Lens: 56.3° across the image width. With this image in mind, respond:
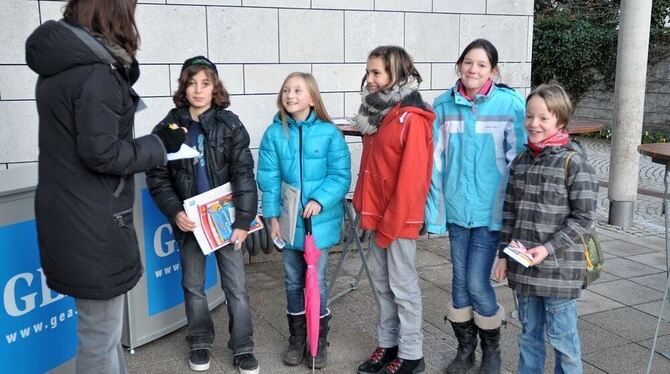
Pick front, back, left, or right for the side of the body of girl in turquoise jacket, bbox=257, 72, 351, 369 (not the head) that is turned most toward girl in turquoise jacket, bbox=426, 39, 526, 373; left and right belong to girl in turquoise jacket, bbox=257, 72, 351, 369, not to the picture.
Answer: left

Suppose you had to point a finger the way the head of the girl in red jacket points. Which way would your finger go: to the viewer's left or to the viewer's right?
to the viewer's left

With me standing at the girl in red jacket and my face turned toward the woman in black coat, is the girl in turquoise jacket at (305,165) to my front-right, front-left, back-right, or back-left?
front-right

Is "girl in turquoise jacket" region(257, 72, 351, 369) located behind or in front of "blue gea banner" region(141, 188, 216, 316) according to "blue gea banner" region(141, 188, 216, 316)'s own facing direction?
in front

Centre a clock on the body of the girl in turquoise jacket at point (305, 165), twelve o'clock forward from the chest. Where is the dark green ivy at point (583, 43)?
The dark green ivy is roughly at 7 o'clock from the girl in turquoise jacket.

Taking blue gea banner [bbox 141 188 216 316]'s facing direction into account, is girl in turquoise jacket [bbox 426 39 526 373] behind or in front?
in front

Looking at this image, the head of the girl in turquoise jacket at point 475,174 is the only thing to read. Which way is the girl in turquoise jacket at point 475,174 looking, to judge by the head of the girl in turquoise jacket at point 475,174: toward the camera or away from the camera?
toward the camera

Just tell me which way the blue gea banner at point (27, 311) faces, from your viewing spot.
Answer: facing the viewer and to the right of the viewer

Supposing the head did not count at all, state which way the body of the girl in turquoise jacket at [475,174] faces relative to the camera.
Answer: toward the camera

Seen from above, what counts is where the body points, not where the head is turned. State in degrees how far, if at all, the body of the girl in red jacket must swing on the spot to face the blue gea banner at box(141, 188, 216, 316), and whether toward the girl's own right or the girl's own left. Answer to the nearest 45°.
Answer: approximately 45° to the girl's own right

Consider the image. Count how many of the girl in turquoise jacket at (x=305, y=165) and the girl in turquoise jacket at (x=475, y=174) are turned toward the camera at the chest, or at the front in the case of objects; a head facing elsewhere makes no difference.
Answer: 2

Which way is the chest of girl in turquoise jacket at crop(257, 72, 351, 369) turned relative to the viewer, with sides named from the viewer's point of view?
facing the viewer

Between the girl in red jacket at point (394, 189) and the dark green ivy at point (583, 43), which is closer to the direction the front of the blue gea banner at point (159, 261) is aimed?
the girl in red jacket
